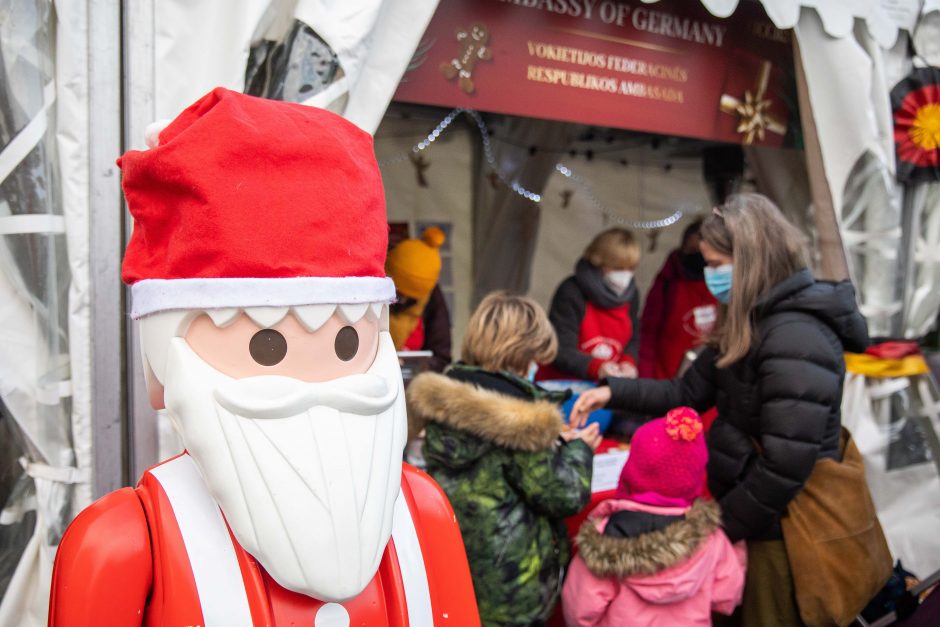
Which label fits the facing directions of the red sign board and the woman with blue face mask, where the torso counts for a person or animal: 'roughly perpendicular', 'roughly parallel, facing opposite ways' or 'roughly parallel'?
roughly perpendicular

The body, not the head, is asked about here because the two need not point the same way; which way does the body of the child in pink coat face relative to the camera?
away from the camera

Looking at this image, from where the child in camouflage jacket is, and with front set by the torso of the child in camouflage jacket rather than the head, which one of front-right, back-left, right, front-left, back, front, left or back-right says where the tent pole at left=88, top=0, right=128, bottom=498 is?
back-left

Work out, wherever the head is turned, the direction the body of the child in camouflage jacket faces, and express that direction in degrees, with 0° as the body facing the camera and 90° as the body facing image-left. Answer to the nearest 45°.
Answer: approximately 225°

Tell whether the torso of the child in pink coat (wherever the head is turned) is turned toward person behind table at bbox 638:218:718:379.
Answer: yes

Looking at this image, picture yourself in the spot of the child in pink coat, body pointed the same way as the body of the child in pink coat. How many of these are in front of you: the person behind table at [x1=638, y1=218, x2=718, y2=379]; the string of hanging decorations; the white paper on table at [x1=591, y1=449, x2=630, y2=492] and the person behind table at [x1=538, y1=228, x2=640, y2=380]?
4

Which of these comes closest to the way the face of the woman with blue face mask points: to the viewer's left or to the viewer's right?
to the viewer's left

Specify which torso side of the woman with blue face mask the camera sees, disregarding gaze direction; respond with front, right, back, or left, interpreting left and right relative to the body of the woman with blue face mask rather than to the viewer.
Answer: left

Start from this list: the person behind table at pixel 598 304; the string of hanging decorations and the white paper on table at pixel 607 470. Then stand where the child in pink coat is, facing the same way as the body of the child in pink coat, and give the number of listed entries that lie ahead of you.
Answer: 3

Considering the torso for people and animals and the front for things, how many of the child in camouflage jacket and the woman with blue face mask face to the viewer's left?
1

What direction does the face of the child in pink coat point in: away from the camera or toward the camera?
away from the camera
